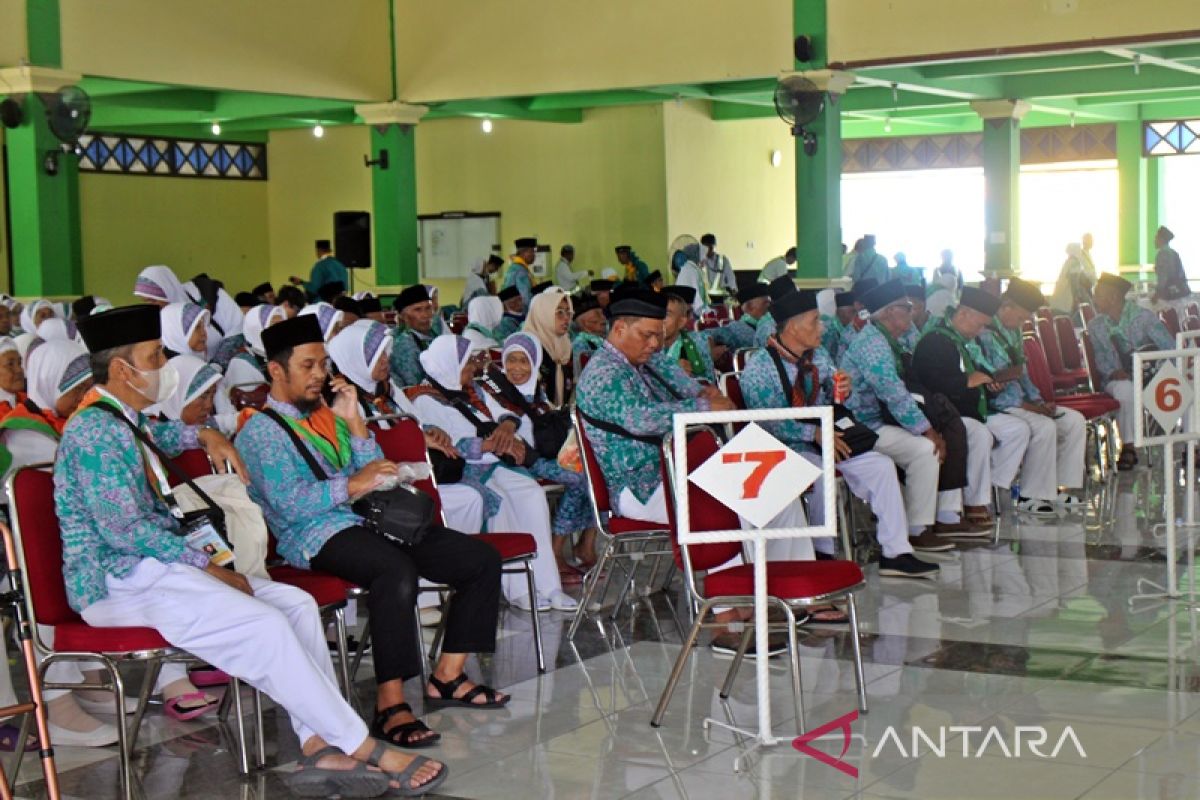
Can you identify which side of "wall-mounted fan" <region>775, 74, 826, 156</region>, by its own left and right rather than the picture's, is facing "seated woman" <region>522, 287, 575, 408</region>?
front

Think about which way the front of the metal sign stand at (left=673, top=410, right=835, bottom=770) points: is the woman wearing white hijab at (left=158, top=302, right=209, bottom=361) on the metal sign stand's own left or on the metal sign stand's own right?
on the metal sign stand's own right

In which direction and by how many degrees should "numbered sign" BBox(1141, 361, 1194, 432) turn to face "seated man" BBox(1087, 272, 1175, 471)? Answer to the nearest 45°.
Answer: approximately 180°

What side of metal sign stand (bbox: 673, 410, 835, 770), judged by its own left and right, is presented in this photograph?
front

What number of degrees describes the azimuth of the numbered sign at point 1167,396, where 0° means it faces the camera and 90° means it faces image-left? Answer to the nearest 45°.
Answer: approximately 0°

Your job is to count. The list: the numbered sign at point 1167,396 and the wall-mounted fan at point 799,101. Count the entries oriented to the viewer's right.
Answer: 0

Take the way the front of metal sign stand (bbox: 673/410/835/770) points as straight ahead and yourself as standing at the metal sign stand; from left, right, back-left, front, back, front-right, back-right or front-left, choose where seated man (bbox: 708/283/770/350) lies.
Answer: back
